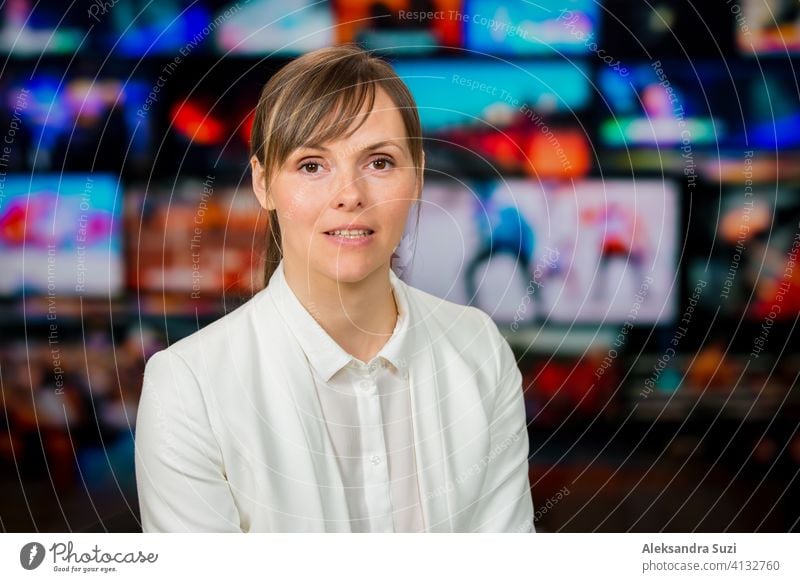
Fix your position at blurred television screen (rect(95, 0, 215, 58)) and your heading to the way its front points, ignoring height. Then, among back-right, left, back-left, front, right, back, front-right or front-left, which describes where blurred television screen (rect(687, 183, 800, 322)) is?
left

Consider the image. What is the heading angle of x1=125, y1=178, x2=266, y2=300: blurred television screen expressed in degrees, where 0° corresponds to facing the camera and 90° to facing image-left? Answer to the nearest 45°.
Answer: approximately 0°

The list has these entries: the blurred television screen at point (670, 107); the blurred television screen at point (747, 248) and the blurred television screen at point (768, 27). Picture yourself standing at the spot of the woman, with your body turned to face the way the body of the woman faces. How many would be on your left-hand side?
3

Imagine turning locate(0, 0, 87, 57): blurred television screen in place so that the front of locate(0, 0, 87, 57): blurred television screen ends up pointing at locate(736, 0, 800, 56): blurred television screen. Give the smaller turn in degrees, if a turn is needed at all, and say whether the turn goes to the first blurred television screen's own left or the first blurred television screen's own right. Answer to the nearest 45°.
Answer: approximately 90° to the first blurred television screen's own left
